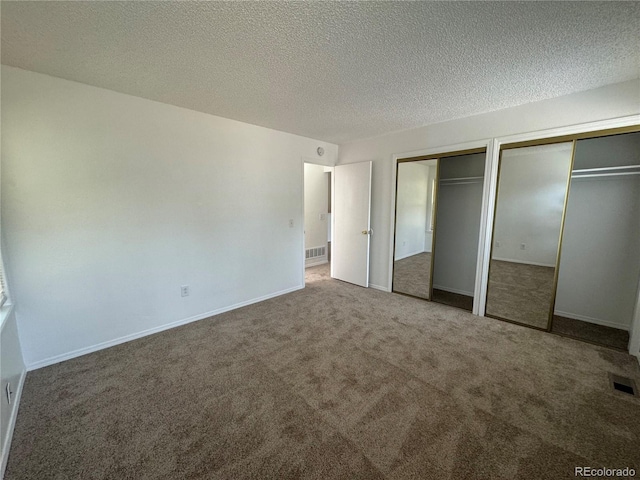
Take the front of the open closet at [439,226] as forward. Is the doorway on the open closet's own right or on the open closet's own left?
on the open closet's own right

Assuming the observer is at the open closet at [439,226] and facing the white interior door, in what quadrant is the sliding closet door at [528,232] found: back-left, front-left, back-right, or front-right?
back-left

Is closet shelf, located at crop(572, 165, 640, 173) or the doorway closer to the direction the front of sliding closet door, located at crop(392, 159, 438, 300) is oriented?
the doorway

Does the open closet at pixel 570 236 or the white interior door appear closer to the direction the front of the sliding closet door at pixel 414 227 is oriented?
the white interior door

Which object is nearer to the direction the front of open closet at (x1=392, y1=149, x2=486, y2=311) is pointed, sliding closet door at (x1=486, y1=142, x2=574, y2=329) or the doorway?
the doorway

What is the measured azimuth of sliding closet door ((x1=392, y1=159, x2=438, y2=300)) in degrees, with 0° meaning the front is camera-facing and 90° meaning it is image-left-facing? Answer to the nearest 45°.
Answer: approximately 45°

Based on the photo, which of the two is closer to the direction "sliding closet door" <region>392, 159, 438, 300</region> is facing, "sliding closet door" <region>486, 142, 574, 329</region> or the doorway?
the doorway

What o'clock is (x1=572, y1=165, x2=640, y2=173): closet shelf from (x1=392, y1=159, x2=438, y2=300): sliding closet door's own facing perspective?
The closet shelf is roughly at 8 o'clock from the sliding closet door.

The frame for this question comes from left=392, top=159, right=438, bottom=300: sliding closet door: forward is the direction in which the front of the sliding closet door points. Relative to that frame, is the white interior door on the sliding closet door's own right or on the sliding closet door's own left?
on the sliding closet door's own right
